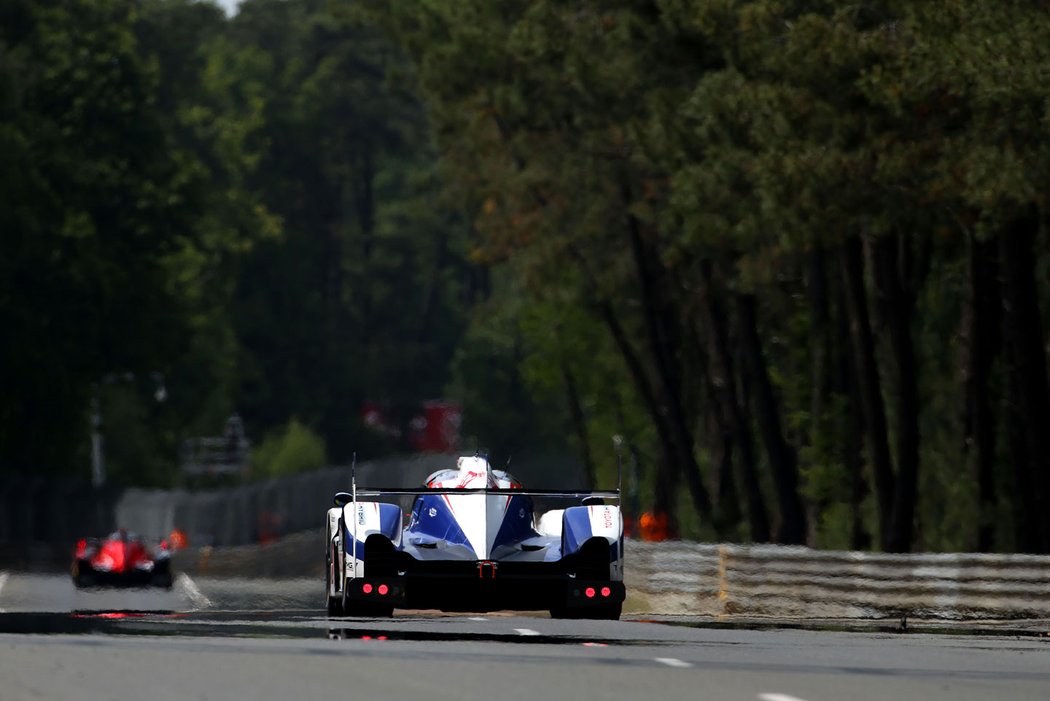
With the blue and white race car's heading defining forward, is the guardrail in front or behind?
in front

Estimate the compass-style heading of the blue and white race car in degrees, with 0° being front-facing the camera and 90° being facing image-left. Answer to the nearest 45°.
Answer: approximately 180°
